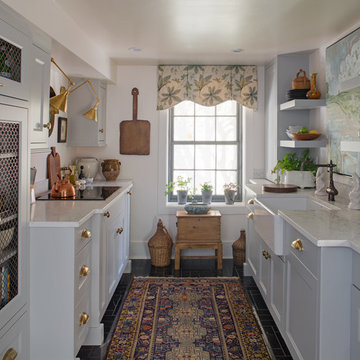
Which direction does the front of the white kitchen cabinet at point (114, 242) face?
to the viewer's right

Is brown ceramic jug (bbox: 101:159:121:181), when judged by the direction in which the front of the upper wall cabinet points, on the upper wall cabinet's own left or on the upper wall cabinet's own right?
on the upper wall cabinet's own left

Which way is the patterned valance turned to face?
toward the camera

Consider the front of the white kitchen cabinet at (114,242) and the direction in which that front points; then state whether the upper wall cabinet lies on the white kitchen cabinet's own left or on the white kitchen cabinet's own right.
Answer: on the white kitchen cabinet's own right

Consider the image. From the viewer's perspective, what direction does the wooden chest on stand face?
toward the camera

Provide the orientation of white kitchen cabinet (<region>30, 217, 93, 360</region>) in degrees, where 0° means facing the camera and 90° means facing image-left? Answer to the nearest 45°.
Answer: approximately 270°

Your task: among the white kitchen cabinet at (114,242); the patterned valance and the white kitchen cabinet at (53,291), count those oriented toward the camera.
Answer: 1
